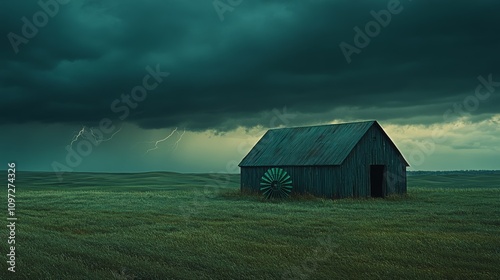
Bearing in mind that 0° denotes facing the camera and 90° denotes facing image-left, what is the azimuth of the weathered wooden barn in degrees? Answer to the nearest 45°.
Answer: approximately 315°
